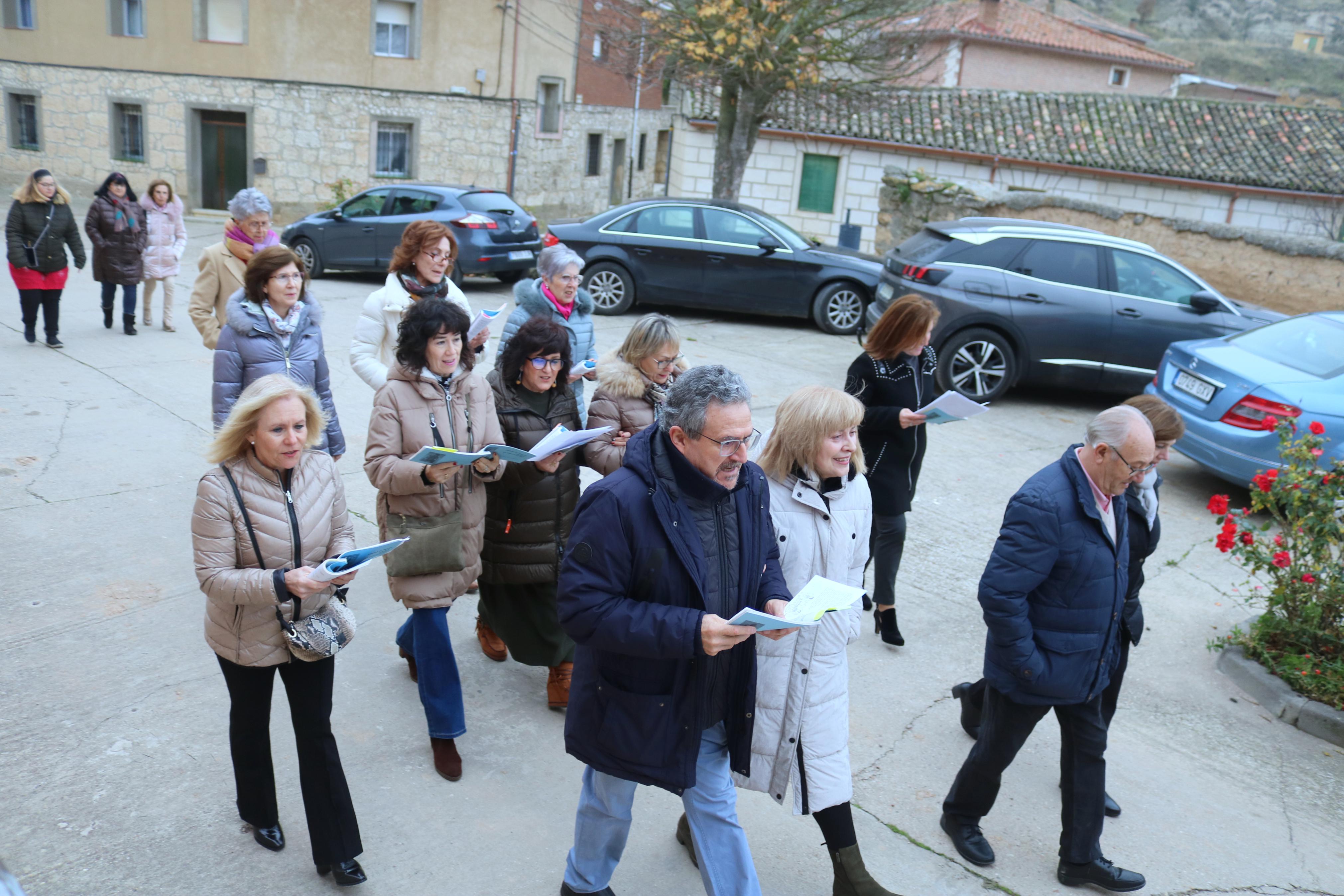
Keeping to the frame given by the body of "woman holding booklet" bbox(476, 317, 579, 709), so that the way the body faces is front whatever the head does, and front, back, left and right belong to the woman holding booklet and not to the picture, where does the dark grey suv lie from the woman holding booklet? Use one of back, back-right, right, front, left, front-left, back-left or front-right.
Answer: left

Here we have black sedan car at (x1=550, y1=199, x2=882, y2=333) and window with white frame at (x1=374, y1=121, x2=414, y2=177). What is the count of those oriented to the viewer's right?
1

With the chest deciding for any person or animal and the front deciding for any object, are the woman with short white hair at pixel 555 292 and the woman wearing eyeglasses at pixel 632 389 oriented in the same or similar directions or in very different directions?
same or similar directions

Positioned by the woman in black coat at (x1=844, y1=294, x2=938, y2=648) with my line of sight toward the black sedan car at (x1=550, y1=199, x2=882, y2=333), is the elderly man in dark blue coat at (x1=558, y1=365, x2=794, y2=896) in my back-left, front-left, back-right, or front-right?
back-left

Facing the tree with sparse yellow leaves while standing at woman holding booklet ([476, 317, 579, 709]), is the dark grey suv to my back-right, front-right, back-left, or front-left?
front-right

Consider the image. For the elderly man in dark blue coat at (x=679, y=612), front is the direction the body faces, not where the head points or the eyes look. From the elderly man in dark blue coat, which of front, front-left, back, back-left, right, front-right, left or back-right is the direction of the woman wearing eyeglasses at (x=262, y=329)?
back

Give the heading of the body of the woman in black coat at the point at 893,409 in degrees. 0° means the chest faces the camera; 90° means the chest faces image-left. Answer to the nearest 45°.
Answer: approximately 315°

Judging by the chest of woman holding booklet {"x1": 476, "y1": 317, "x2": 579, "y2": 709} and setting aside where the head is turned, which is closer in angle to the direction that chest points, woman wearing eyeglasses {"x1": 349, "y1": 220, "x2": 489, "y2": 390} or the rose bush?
the rose bush

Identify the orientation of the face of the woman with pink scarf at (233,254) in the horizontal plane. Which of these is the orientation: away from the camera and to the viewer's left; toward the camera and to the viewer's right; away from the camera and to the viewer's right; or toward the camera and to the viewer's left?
toward the camera and to the viewer's right

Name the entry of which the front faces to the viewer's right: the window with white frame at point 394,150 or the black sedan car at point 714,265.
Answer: the black sedan car

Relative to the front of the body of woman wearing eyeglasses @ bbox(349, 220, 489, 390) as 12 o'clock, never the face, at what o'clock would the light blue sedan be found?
The light blue sedan is roughly at 10 o'clock from the woman wearing eyeglasses.

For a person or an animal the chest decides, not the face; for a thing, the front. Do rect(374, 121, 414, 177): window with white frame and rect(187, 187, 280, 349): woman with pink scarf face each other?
no

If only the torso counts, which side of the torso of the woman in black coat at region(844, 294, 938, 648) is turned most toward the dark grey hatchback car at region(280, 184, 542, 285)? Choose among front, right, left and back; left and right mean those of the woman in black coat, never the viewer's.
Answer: back

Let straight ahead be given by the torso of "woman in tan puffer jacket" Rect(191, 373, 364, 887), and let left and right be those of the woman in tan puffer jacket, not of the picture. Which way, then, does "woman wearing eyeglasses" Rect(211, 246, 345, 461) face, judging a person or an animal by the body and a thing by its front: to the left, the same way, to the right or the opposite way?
the same way

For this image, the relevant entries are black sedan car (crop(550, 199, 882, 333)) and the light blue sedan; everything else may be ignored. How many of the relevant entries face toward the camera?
0

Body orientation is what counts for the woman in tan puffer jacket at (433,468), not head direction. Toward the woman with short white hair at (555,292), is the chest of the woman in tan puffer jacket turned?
no

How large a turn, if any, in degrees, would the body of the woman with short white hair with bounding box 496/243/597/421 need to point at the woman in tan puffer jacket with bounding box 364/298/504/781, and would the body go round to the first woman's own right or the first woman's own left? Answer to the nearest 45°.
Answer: approximately 45° to the first woman's own right

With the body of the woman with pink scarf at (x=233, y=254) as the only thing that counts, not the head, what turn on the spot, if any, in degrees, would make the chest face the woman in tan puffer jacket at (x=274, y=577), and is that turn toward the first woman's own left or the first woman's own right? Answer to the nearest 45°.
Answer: approximately 45° to the first woman's own right

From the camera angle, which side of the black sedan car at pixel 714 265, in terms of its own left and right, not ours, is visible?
right

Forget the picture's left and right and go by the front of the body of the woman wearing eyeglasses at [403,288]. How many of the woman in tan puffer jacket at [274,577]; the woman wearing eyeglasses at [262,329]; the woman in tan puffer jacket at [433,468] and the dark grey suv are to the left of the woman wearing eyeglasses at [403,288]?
1

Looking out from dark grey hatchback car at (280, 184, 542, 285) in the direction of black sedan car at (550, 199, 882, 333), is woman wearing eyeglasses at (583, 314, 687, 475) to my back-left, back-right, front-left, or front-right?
front-right

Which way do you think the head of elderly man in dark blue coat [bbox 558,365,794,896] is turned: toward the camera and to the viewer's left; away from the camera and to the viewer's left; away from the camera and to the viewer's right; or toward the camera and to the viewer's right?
toward the camera and to the viewer's right

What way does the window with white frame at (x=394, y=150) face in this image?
toward the camera

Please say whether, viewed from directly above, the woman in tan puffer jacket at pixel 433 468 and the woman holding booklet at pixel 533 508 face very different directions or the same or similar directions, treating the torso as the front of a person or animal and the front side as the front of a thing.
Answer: same or similar directions

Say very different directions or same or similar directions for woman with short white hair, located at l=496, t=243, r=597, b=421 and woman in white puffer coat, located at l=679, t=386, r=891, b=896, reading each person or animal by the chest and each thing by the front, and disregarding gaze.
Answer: same or similar directions
